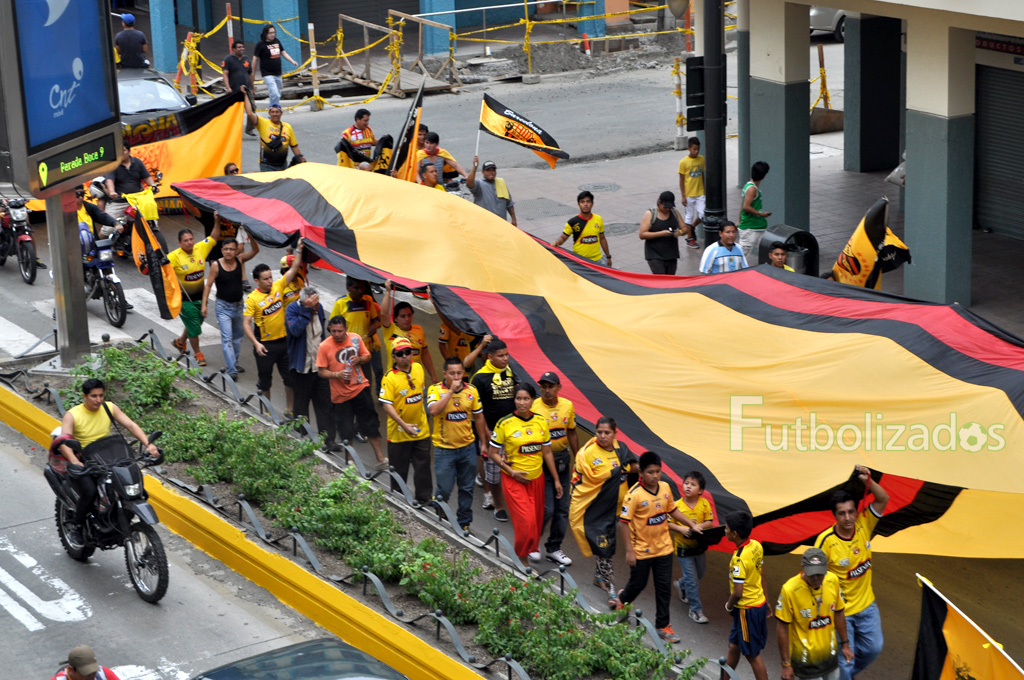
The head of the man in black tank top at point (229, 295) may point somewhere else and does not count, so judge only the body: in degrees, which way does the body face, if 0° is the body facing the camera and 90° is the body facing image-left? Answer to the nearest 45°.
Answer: approximately 0°

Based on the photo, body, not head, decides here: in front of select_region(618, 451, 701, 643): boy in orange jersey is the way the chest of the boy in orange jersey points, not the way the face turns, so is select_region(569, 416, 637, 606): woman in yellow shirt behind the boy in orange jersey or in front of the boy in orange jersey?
behind

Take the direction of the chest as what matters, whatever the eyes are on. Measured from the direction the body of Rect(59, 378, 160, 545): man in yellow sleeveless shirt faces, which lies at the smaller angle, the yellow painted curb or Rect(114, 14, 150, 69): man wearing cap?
the yellow painted curb
